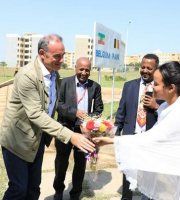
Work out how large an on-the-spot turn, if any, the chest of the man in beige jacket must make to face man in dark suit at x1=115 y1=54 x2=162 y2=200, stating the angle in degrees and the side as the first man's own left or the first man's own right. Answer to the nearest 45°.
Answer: approximately 90° to the first man's own left

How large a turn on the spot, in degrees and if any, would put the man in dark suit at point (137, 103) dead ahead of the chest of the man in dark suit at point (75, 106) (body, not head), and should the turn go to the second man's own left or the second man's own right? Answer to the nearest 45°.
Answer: approximately 45° to the second man's own left

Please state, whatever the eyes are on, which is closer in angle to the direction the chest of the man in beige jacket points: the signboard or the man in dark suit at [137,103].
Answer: the man in dark suit

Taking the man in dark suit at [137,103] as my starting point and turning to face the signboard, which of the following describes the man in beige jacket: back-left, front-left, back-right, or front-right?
back-left

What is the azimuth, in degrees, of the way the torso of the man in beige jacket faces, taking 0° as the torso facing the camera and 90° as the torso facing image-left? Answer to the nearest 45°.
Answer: approximately 315°

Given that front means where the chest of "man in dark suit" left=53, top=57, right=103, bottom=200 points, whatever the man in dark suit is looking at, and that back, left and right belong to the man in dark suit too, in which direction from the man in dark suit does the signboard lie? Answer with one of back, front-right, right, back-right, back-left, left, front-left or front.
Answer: back

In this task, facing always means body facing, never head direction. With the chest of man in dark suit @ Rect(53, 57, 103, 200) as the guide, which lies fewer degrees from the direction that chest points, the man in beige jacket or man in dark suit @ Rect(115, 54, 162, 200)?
the man in beige jacket

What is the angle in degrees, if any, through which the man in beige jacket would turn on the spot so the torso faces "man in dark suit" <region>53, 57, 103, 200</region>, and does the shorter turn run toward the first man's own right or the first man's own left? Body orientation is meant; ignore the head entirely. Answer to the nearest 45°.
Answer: approximately 90° to the first man's own left

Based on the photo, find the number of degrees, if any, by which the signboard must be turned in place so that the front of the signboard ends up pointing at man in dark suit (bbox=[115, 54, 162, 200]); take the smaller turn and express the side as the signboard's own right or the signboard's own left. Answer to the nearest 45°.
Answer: approximately 45° to the signboard's own right
